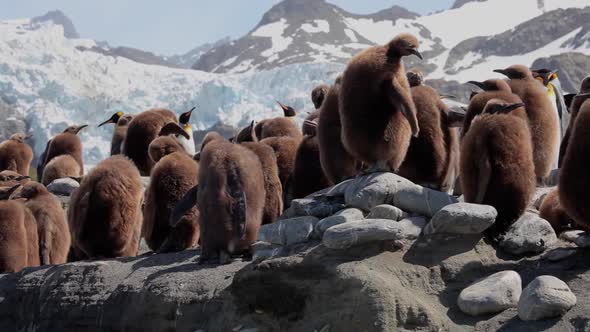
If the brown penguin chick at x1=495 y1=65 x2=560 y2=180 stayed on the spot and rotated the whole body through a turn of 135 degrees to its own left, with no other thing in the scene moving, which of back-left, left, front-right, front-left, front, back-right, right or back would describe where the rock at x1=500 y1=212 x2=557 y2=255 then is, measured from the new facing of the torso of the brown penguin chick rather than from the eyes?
front-right

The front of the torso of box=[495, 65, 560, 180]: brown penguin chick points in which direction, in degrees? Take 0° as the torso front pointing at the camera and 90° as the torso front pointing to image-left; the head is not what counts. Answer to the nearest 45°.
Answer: approximately 90°

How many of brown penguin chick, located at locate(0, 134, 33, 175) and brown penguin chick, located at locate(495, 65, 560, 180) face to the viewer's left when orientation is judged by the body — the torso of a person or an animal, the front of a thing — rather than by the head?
1

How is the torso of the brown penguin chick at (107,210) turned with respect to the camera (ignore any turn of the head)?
away from the camera

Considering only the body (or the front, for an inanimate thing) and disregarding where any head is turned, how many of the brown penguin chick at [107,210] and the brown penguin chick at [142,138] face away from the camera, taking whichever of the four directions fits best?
2

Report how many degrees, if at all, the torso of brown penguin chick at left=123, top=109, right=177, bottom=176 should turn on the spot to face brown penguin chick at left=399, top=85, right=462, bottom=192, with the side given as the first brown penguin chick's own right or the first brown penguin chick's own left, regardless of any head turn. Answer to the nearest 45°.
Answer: approximately 45° to the first brown penguin chick's own right

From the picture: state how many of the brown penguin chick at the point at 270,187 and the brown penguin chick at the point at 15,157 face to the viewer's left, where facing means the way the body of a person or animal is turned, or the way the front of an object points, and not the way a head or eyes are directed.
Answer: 1

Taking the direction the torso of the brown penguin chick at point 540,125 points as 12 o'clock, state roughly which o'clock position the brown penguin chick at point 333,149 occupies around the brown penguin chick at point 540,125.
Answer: the brown penguin chick at point 333,149 is roughly at 11 o'clock from the brown penguin chick at point 540,125.
